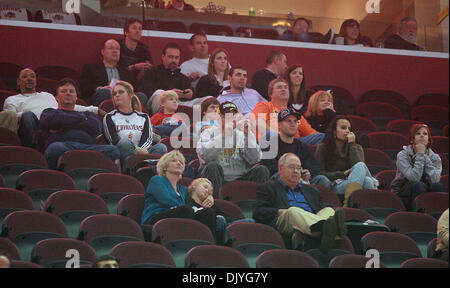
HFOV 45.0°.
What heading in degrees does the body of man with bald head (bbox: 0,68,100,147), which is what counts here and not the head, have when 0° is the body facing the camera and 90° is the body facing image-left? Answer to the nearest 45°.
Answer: approximately 0°

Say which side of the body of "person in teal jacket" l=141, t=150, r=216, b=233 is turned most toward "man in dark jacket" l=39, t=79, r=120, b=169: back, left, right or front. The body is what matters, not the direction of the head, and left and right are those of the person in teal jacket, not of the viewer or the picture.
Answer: back

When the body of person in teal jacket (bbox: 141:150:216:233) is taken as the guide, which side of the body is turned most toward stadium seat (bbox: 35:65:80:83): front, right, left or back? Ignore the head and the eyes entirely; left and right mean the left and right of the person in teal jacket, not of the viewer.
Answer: back

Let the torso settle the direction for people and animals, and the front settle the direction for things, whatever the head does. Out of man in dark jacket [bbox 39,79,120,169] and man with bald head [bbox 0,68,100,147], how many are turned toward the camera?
2

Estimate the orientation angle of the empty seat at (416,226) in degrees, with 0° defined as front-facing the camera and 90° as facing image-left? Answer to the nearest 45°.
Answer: approximately 0°
